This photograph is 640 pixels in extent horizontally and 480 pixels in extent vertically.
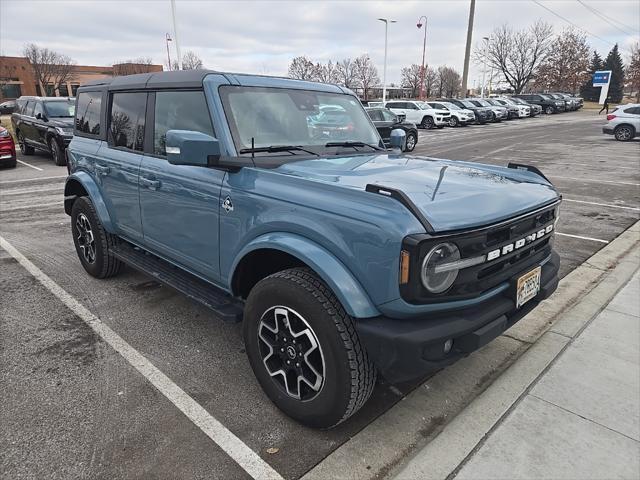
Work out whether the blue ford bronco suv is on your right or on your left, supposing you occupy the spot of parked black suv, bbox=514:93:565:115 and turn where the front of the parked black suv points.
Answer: on your right

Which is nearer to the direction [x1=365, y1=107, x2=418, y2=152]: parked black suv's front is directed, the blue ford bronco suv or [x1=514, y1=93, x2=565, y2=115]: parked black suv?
the blue ford bronco suv

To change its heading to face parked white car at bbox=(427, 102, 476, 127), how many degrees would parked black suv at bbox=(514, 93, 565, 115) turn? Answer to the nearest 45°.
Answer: approximately 45° to its right

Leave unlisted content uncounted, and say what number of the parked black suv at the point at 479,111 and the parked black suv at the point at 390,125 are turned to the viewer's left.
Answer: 0

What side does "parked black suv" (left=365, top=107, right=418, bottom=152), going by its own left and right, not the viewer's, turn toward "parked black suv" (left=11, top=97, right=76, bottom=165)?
back

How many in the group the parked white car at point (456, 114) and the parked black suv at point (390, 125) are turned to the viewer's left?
0

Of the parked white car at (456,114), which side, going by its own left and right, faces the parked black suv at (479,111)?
left

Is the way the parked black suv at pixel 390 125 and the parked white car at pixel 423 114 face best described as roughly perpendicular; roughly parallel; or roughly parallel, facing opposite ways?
roughly parallel

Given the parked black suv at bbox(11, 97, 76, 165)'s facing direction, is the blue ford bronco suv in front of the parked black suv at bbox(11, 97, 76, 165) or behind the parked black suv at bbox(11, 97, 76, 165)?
in front

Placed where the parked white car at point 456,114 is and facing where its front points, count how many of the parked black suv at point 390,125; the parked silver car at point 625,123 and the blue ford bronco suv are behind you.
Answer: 0
